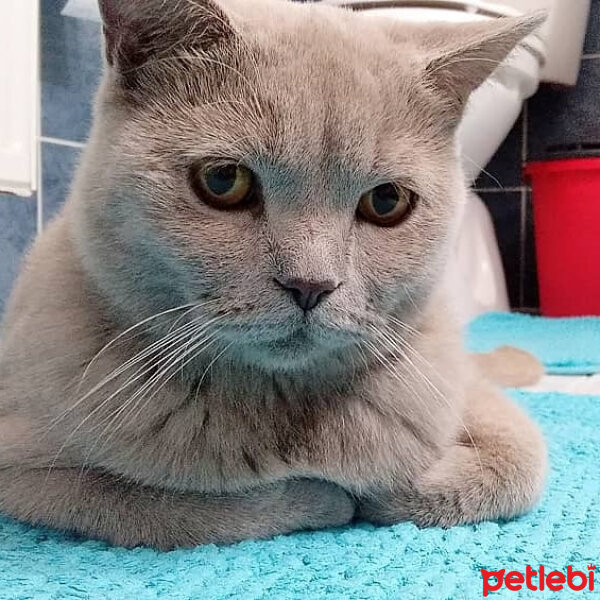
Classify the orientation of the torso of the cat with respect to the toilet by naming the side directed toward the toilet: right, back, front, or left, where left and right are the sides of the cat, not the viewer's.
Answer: back

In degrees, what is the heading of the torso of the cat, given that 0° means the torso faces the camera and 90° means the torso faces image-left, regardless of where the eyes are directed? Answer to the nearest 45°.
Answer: approximately 0°

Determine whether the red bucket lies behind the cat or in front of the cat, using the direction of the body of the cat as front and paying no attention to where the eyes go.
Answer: behind

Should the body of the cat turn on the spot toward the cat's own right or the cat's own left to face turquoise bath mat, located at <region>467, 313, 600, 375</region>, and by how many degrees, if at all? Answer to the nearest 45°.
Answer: approximately 135° to the cat's own left
